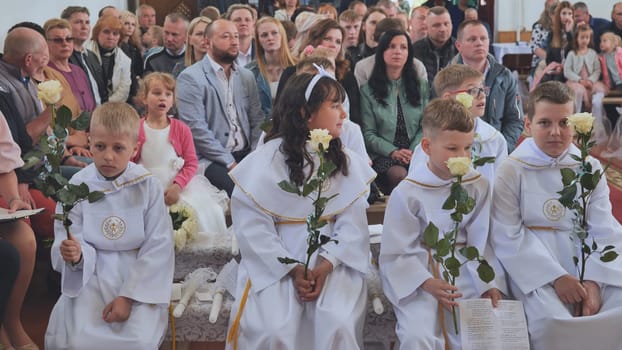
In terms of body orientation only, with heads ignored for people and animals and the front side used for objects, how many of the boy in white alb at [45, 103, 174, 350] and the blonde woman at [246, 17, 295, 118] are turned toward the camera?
2

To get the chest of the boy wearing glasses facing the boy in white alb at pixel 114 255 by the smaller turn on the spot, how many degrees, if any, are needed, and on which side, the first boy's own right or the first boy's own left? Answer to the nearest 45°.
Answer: approximately 90° to the first boy's own right

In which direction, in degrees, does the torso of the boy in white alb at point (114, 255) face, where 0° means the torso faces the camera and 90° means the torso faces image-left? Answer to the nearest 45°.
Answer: approximately 0°

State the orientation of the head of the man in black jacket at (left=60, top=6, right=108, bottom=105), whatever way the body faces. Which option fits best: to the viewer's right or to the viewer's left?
to the viewer's right

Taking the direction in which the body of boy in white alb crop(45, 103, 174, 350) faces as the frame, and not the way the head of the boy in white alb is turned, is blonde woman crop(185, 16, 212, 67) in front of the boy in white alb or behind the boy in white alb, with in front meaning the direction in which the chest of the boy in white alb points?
behind

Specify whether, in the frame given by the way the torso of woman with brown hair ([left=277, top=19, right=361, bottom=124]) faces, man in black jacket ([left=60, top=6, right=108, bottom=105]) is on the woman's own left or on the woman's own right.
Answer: on the woman's own right
